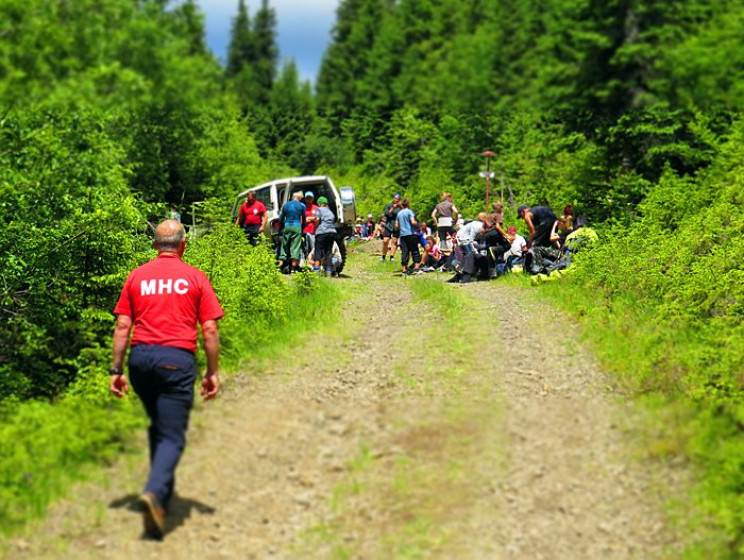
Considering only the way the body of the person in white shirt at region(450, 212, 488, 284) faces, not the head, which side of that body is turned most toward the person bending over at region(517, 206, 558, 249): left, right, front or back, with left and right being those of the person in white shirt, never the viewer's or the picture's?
front

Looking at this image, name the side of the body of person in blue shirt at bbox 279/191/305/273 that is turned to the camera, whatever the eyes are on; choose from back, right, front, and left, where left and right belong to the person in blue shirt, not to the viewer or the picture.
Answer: back

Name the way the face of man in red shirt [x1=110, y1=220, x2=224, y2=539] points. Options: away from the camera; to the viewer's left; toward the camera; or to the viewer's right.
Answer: away from the camera

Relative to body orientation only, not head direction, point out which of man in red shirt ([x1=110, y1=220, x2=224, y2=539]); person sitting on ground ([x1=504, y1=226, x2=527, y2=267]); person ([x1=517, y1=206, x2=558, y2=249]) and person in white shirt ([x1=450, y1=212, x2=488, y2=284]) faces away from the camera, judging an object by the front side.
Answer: the man in red shirt

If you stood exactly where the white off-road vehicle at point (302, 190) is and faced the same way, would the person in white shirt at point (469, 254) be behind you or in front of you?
behind

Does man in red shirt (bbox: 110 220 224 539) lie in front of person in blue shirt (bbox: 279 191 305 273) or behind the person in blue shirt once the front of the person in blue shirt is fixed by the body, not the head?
behind

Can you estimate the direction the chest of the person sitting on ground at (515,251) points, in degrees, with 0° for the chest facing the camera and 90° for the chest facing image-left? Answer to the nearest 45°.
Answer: approximately 90°

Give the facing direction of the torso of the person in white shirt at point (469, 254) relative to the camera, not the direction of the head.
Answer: to the viewer's right

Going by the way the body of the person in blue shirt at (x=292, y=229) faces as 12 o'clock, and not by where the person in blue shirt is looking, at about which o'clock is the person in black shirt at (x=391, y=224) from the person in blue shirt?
The person in black shirt is roughly at 1 o'clock from the person in blue shirt.

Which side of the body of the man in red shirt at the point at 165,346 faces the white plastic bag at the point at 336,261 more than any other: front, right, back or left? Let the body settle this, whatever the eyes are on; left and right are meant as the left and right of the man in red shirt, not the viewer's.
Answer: front

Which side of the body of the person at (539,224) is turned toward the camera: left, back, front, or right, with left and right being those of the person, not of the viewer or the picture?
left

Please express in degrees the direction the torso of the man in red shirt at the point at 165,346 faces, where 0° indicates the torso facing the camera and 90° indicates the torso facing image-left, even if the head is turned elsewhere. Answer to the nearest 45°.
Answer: approximately 180°
